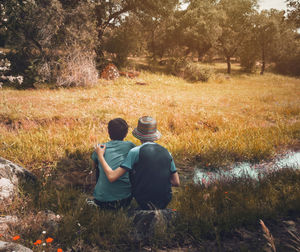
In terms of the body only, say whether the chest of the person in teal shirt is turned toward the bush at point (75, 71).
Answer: yes

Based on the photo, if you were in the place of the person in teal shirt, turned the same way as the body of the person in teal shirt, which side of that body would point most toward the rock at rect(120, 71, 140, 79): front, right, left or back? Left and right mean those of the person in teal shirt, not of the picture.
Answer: front

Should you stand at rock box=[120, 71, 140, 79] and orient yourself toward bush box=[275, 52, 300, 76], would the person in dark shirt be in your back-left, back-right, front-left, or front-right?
back-right

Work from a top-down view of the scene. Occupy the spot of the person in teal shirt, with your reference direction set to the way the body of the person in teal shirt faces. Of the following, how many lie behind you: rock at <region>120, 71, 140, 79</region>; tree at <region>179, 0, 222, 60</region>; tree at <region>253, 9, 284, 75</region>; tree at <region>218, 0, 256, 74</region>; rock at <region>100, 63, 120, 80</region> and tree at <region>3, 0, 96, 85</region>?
0

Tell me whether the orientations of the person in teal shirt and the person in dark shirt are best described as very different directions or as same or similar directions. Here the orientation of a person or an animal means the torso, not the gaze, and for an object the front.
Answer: same or similar directions

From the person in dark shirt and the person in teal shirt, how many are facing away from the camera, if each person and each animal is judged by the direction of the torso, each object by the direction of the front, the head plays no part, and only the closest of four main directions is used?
2

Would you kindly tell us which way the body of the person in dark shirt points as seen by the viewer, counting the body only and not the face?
away from the camera

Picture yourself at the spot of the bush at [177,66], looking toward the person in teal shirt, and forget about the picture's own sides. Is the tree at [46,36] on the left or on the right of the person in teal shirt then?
right

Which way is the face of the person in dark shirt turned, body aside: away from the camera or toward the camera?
away from the camera

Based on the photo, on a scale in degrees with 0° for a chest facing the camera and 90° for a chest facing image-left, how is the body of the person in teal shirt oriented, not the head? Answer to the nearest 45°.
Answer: approximately 180°

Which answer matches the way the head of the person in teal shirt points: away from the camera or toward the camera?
away from the camera

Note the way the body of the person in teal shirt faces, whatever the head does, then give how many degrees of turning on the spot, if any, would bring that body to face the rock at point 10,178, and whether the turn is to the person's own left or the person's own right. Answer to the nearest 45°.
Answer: approximately 45° to the person's own left

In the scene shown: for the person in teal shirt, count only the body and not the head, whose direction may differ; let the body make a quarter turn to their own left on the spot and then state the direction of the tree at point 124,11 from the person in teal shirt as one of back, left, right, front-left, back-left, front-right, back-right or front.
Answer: right

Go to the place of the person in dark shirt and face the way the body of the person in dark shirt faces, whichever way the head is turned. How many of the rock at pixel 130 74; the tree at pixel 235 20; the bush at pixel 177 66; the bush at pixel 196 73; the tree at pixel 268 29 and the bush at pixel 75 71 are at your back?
0

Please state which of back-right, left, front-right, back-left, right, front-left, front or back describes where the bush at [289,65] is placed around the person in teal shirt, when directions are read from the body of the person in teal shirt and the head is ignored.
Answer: front-right

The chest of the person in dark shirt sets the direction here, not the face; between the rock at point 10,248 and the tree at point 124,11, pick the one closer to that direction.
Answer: the tree
